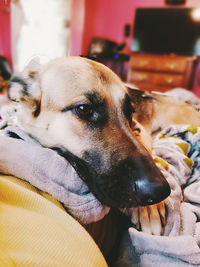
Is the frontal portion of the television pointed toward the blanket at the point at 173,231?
yes

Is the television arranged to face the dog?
yes

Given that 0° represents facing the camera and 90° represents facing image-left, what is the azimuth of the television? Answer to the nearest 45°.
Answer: approximately 0°
